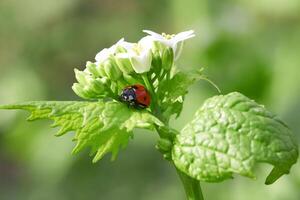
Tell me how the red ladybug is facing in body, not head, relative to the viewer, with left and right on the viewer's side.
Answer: facing the viewer and to the left of the viewer
